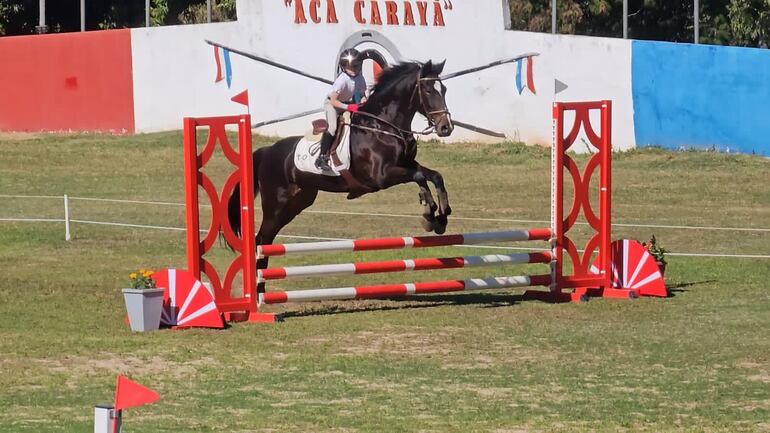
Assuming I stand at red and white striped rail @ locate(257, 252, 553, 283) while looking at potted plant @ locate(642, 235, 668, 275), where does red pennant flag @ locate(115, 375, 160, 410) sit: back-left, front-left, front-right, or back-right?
back-right

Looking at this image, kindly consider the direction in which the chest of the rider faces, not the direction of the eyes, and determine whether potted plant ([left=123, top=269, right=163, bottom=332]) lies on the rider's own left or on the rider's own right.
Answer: on the rider's own right

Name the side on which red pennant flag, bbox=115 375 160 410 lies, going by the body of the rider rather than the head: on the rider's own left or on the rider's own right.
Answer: on the rider's own right

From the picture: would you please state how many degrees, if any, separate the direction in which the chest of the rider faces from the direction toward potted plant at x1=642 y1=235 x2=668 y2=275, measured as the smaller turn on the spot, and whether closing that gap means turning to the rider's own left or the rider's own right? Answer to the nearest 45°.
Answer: approximately 45° to the rider's own left
